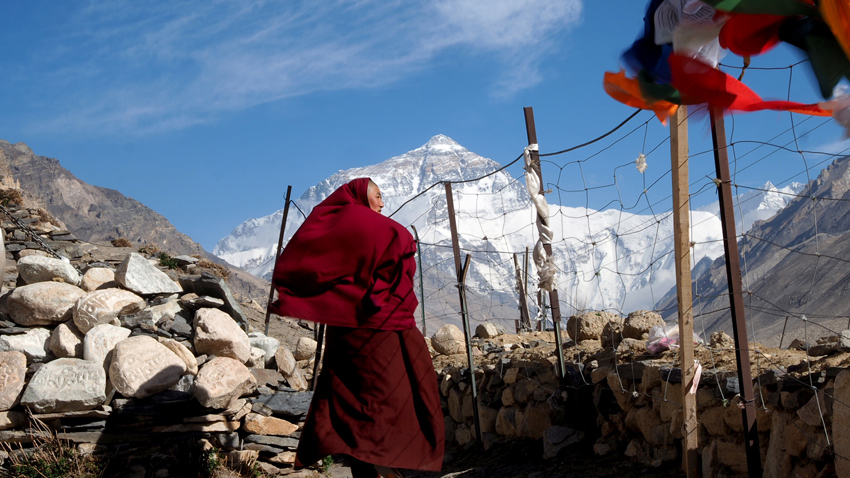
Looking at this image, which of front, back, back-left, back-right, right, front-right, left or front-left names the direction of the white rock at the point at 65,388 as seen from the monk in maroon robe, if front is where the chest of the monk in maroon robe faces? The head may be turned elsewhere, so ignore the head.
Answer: left

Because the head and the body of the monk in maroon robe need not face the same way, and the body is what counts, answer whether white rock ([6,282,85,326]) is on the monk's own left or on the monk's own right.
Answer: on the monk's own left

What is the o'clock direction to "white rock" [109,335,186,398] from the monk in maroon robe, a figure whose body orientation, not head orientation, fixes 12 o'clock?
The white rock is roughly at 9 o'clock from the monk in maroon robe.

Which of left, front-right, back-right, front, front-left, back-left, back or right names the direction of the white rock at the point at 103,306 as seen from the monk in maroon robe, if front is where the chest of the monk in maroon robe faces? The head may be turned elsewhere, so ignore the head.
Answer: left

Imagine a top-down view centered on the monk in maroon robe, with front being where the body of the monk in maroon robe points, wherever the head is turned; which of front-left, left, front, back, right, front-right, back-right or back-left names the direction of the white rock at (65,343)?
left

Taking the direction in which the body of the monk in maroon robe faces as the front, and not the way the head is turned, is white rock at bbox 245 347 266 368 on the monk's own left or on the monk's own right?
on the monk's own left

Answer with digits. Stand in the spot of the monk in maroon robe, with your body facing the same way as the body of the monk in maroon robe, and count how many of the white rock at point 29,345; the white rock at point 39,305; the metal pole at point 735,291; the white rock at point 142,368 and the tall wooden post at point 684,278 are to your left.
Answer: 3

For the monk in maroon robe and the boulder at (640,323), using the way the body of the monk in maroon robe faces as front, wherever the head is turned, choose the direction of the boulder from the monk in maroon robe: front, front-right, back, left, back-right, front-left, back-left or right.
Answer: front

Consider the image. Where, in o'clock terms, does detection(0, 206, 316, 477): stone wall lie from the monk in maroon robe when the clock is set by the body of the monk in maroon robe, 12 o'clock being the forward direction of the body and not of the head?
The stone wall is roughly at 9 o'clock from the monk in maroon robe.

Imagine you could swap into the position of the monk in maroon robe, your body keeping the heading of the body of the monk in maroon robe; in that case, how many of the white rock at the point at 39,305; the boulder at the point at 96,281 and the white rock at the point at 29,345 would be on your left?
3

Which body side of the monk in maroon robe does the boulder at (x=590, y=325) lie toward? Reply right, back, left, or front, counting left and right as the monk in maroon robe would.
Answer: front

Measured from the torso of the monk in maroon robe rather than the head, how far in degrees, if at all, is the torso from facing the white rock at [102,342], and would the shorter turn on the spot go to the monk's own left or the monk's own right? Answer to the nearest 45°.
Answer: approximately 90° to the monk's own left

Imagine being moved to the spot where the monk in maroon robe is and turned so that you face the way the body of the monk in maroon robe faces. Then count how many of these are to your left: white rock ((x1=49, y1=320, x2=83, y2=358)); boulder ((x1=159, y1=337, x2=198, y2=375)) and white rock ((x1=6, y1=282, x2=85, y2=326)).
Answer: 3

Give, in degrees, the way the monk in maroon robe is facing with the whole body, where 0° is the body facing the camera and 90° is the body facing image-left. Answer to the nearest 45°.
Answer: approximately 225°

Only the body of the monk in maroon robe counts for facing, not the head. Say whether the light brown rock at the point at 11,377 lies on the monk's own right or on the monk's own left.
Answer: on the monk's own left
